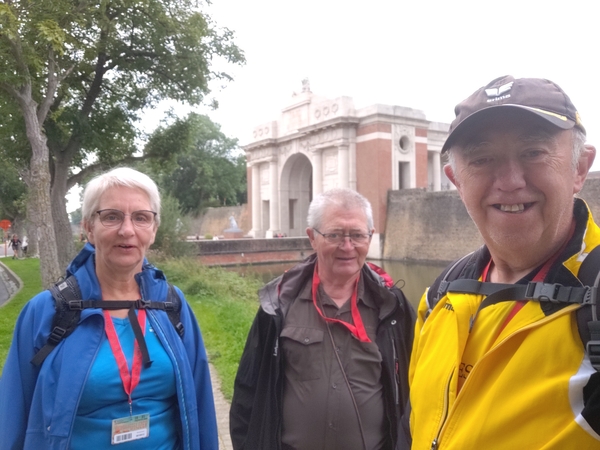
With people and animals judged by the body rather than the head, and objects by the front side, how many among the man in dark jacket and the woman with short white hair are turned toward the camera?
2

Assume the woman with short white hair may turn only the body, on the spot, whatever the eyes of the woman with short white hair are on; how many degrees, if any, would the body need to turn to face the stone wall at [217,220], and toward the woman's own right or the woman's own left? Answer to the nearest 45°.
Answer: approximately 180°

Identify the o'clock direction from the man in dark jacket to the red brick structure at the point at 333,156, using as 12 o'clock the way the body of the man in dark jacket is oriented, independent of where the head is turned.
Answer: The red brick structure is roughly at 6 o'clock from the man in dark jacket.

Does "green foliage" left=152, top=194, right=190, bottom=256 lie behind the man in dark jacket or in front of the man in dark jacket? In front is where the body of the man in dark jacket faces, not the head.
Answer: behind

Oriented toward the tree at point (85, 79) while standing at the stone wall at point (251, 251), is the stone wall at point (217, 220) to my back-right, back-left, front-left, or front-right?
back-right

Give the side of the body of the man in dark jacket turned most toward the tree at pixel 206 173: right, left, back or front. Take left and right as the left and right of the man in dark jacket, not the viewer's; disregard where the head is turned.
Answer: back

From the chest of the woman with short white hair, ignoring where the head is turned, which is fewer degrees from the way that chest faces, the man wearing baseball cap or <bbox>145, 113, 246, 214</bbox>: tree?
the man wearing baseball cap

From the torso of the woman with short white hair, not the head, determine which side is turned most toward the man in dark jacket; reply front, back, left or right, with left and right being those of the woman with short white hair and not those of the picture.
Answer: left

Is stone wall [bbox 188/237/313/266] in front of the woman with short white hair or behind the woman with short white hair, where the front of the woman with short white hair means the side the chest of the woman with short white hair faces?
behind

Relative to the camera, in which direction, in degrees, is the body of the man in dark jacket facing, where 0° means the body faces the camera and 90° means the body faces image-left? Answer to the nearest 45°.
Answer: approximately 0°

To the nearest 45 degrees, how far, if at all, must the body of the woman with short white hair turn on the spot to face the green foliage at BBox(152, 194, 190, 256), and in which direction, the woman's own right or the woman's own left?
approximately 180°
